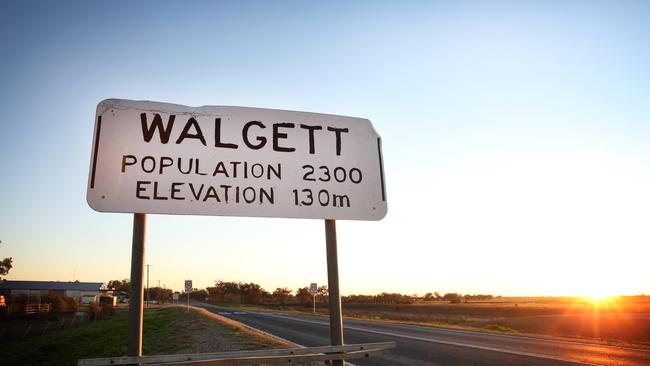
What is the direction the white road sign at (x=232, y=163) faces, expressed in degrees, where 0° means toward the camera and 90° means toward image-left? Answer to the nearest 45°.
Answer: approximately 0°
